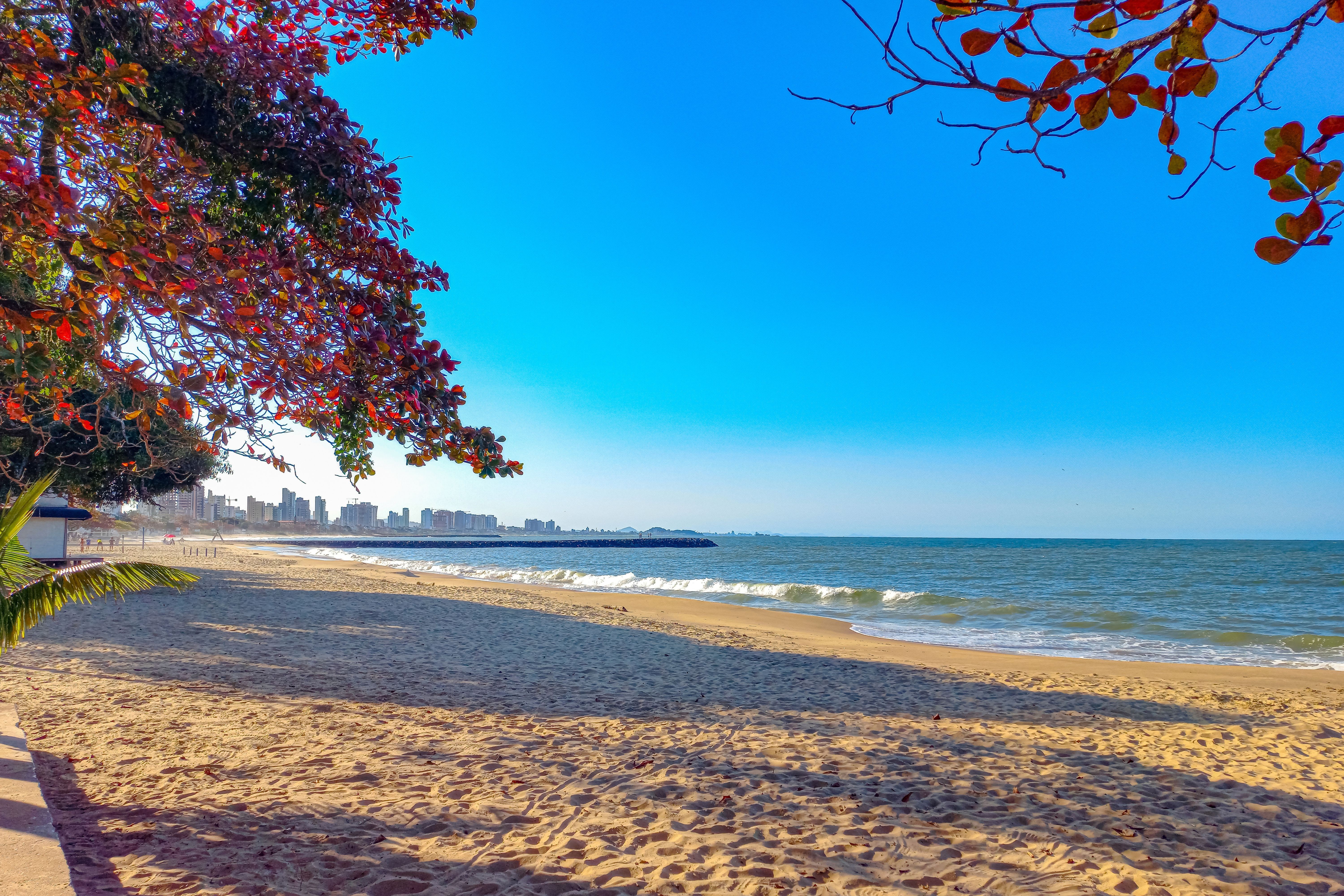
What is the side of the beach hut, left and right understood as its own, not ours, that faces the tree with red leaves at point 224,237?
right

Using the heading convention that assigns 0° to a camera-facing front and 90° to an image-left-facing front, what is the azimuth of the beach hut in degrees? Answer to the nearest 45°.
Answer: approximately 270°
